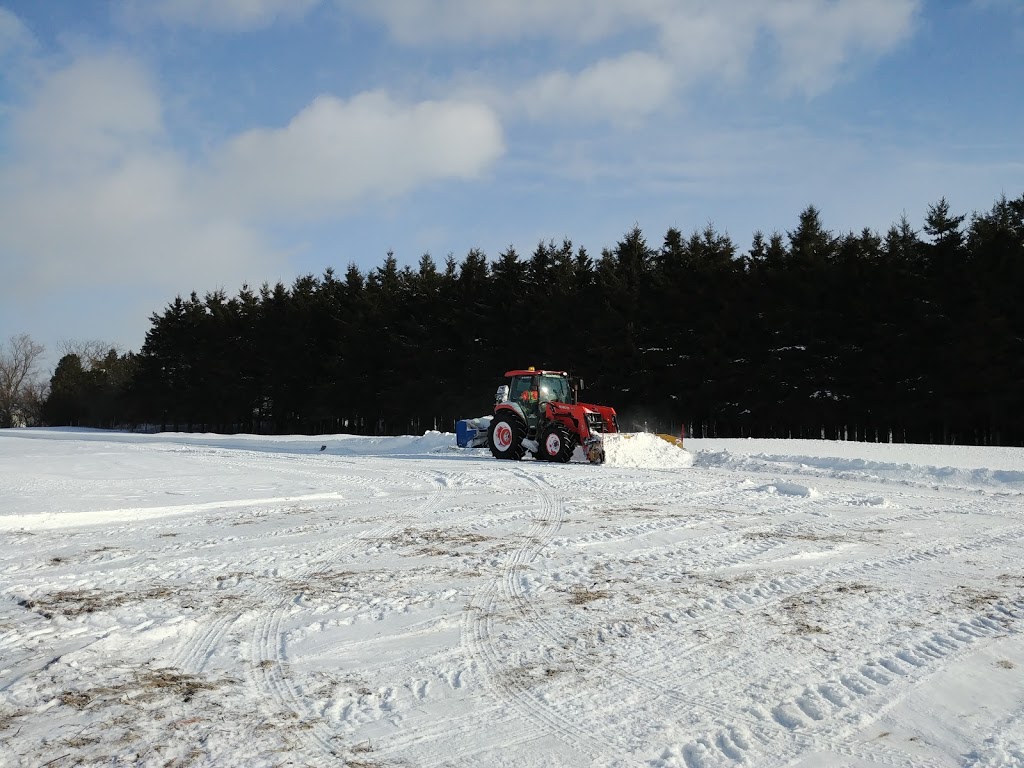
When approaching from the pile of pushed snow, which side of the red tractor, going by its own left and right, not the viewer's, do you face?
front

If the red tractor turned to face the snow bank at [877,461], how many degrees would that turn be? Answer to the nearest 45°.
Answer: approximately 45° to its left

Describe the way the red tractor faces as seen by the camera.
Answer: facing the viewer and to the right of the viewer
